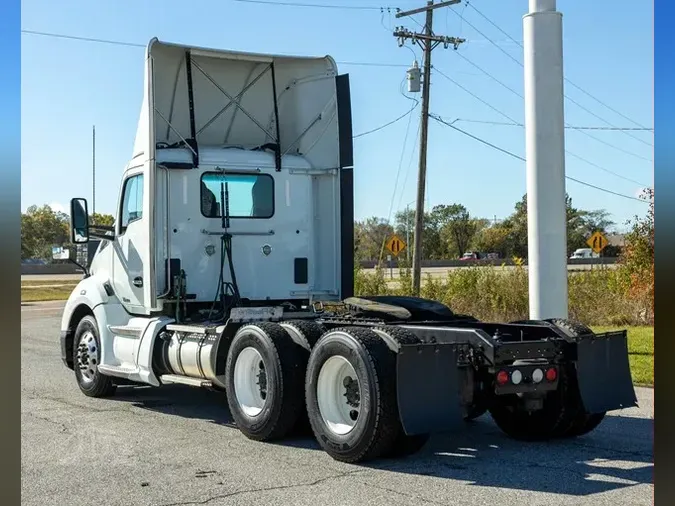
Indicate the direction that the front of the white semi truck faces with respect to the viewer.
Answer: facing away from the viewer and to the left of the viewer

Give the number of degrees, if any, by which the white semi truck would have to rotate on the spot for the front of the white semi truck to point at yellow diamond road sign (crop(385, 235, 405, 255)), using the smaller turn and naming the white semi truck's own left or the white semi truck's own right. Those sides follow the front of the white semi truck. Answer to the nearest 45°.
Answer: approximately 45° to the white semi truck's own right

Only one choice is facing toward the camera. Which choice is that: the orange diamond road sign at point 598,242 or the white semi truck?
the orange diamond road sign

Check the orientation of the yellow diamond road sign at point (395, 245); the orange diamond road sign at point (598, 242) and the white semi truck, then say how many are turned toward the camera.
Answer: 2

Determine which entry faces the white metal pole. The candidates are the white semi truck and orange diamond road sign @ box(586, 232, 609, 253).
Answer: the orange diamond road sign

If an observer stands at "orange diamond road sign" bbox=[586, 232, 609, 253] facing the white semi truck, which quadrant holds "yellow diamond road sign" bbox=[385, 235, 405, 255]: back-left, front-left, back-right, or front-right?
front-right

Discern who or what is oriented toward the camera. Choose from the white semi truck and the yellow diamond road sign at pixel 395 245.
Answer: the yellow diamond road sign

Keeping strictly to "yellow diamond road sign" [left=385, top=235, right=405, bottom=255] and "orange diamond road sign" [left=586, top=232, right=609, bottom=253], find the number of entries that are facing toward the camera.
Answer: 2

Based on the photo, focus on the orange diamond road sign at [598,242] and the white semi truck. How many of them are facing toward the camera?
1

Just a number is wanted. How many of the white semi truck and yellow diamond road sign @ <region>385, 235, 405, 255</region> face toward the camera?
1

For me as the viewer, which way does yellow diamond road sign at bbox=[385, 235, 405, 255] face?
facing the viewer

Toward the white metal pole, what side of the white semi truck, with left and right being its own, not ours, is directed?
right
